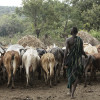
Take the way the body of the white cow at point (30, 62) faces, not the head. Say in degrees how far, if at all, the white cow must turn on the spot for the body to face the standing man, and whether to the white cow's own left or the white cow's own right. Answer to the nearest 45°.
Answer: approximately 135° to the white cow's own right

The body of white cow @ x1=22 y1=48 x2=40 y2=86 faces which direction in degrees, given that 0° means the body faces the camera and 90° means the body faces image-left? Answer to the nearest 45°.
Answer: approximately 180°

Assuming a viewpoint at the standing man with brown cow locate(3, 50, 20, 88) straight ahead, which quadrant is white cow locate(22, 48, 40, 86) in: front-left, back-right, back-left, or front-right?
front-right

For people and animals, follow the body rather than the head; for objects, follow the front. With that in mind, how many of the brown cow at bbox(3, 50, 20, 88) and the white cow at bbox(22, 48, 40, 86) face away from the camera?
2

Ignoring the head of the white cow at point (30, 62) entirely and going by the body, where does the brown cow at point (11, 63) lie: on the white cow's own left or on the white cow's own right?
on the white cow's own left

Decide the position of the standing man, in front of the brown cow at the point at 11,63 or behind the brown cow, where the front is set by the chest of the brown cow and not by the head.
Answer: behind

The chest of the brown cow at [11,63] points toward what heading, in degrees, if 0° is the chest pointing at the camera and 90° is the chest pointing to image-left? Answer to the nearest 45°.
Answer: approximately 180°
